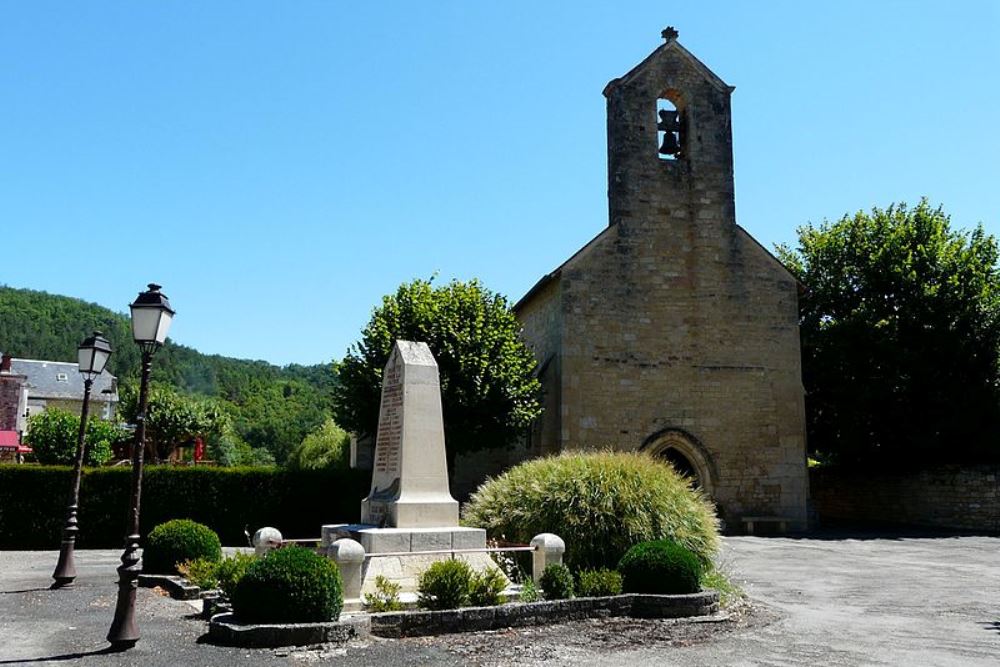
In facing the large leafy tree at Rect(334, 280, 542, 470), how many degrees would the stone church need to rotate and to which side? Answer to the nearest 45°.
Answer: approximately 45° to its right

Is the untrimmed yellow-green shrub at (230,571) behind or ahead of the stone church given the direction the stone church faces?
ahead

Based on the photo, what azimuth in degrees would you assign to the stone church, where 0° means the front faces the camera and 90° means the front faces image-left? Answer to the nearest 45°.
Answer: approximately 0°

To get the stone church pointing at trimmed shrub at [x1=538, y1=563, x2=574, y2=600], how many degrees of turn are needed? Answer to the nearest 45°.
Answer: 0° — it already faces it

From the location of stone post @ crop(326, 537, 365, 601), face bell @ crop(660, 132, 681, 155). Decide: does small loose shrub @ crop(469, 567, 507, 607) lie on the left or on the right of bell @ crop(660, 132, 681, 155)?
right

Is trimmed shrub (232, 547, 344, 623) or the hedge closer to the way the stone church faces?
the trimmed shrub

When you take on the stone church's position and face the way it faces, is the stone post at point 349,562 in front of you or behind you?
in front

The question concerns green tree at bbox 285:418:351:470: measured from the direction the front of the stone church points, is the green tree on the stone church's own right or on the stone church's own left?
on the stone church's own right

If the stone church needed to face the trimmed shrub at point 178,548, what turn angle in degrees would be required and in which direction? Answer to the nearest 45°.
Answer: approximately 45° to its right

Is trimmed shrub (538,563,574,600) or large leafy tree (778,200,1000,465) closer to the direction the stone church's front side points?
the trimmed shrub

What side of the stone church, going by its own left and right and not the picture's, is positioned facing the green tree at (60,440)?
right

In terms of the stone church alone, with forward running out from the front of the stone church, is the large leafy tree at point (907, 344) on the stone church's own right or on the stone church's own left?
on the stone church's own left

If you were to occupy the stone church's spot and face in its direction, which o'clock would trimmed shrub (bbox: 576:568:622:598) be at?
The trimmed shrub is roughly at 12 o'clock from the stone church.

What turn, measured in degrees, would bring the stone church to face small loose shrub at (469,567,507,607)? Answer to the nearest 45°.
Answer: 0° — it already faces it
